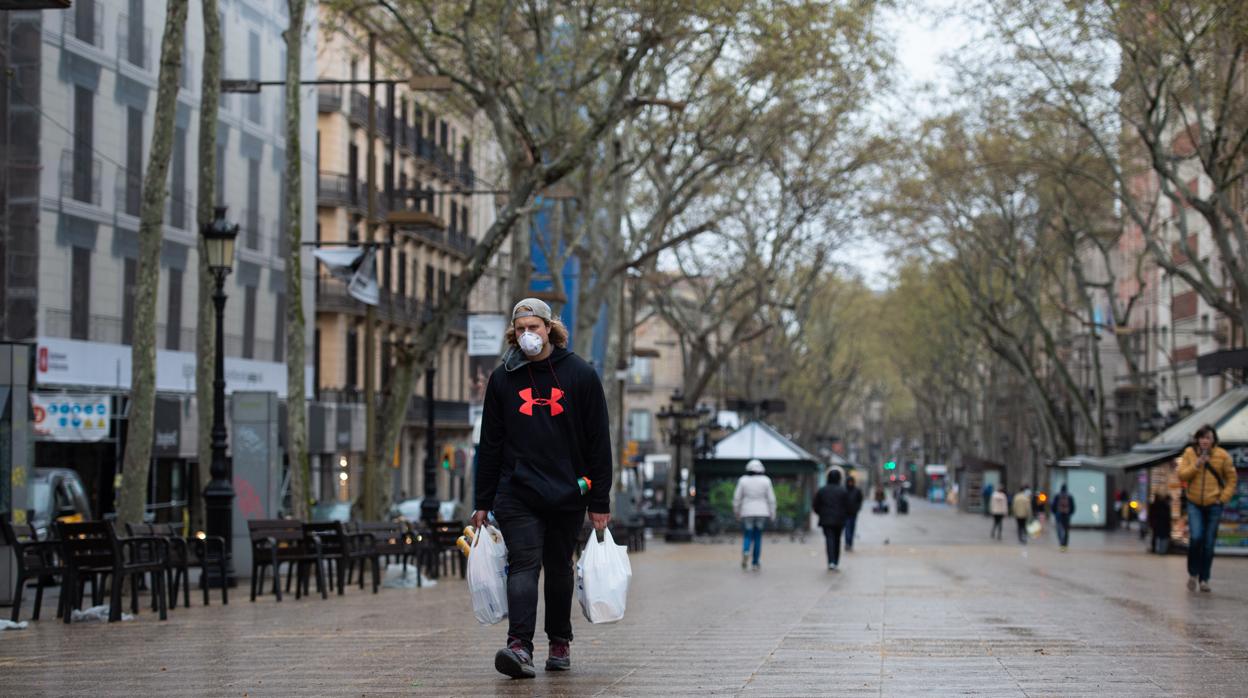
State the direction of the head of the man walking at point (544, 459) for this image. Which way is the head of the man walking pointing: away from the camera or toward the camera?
toward the camera

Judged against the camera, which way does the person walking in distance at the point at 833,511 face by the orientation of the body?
away from the camera

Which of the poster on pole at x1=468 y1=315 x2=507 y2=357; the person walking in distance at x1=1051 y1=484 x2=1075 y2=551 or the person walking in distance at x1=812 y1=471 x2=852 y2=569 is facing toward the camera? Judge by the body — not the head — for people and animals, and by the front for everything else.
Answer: the poster on pole

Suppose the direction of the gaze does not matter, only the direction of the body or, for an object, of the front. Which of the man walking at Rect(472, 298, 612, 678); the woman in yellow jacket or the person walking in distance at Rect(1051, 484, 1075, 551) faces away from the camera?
the person walking in distance

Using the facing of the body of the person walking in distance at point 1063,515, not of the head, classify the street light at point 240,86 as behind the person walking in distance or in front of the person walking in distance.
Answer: behind

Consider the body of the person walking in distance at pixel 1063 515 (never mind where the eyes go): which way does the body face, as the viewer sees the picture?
away from the camera

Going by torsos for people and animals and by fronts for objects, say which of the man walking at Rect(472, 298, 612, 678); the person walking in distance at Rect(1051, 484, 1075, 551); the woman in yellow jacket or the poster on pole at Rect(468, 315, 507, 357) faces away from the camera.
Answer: the person walking in distance

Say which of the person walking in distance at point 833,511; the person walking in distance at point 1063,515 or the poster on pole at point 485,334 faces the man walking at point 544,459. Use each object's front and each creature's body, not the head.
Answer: the poster on pole

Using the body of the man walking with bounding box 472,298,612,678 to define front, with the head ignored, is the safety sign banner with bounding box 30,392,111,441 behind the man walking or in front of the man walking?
behind

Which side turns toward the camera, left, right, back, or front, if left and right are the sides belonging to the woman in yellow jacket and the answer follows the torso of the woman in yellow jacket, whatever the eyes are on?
front

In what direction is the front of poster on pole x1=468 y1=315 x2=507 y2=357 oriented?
toward the camera

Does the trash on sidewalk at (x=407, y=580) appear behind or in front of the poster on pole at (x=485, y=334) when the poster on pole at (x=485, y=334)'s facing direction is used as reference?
in front
